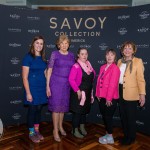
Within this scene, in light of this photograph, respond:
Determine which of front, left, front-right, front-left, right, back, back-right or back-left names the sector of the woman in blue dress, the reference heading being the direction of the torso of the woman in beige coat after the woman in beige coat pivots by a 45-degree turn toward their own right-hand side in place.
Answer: front

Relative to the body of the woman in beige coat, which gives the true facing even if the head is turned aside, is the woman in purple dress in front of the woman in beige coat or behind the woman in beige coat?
in front
